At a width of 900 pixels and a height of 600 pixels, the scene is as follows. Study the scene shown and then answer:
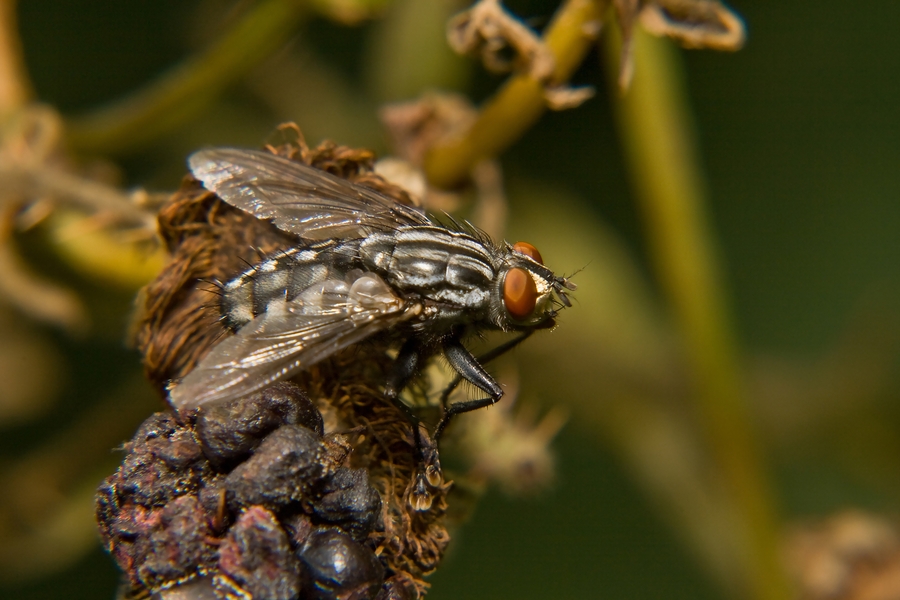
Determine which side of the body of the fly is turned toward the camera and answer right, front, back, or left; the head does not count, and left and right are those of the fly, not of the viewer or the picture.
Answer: right

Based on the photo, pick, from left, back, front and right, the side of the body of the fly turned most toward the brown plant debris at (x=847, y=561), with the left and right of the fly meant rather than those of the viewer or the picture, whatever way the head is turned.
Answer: front

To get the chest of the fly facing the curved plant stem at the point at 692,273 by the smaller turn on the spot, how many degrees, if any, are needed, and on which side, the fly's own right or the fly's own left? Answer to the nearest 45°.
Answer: approximately 45° to the fly's own left
